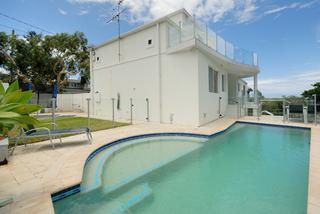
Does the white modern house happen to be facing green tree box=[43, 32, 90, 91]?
no

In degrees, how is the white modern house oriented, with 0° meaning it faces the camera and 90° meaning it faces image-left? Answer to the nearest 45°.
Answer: approximately 315°

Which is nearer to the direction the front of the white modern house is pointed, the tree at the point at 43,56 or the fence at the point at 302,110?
the fence

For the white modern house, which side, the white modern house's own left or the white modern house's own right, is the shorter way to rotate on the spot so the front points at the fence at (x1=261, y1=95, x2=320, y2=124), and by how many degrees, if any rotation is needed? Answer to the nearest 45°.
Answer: approximately 45° to the white modern house's own left

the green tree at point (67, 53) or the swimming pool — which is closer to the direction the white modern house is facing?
the swimming pool

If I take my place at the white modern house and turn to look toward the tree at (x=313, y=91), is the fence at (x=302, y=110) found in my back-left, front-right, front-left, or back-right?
front-right

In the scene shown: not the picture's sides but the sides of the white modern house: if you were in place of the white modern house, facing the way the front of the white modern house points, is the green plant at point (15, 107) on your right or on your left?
on your right

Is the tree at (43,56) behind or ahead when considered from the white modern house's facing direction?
behind

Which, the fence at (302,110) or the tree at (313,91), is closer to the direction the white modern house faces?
the fence

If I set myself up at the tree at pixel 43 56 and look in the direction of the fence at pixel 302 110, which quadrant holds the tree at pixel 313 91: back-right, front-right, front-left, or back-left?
front-left

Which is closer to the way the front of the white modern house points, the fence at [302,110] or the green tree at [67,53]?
the fence

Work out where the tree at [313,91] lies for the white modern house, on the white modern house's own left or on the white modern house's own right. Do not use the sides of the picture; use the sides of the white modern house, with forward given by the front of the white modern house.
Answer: on the white modern house's own left
